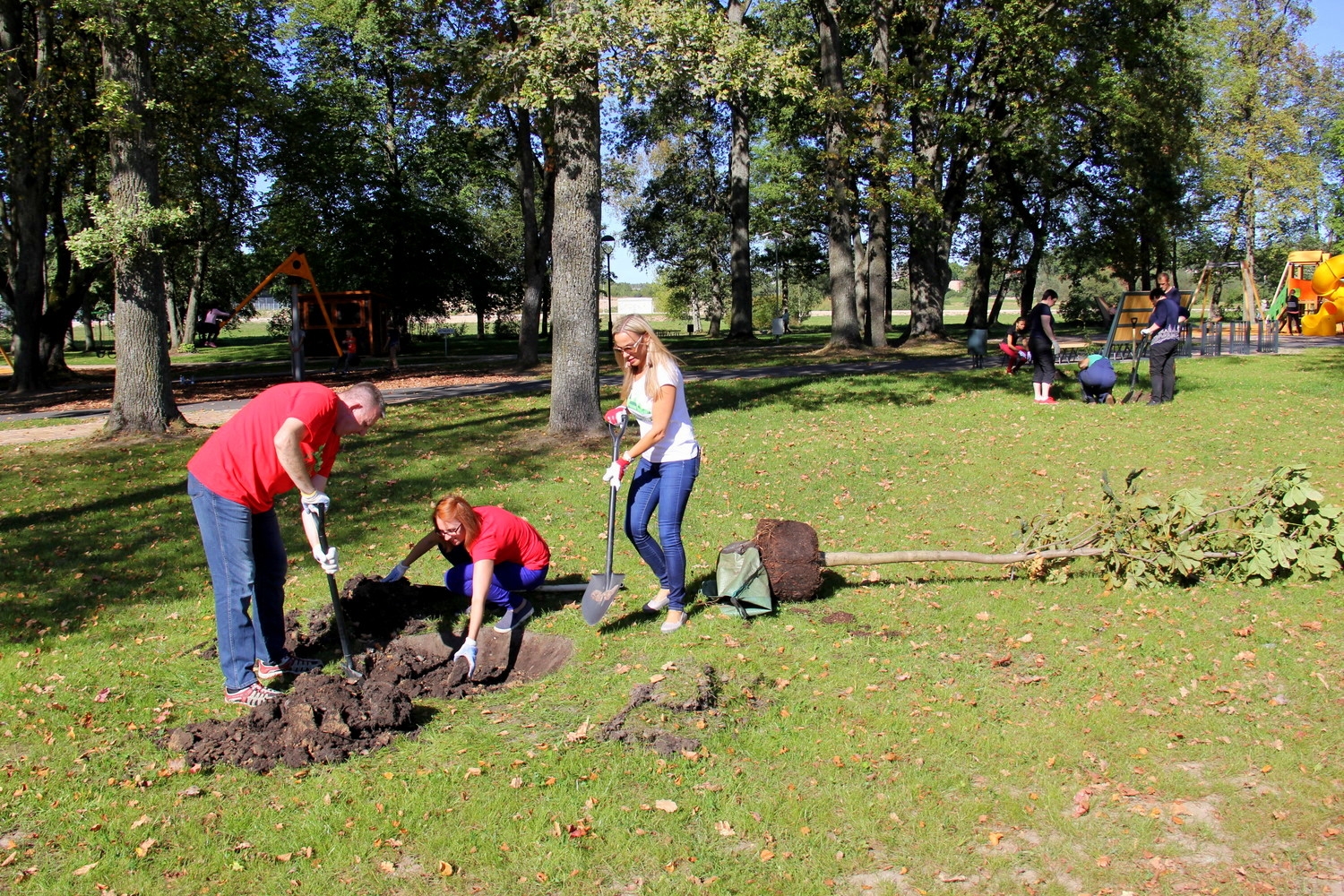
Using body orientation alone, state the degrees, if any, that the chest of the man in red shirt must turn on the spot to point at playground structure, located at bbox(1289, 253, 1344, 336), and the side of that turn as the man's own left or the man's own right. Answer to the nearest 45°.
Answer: approximately 45° to the man's own left

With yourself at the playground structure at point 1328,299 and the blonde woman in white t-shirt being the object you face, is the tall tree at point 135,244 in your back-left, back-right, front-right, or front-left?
front-right

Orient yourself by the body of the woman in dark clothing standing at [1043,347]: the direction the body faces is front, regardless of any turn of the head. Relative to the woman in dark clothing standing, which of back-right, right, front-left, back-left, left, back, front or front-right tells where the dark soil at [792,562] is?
right

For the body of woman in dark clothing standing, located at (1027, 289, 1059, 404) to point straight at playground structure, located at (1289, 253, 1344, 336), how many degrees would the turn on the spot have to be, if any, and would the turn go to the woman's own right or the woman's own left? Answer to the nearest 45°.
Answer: approximately 90° to the woman's own left

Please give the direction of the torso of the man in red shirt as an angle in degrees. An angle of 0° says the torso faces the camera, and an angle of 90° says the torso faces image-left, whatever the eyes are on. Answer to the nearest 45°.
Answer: approximately 270°

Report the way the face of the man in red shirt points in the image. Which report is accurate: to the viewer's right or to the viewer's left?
to the viewer's right

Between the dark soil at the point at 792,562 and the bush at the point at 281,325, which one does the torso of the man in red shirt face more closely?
the dark soil

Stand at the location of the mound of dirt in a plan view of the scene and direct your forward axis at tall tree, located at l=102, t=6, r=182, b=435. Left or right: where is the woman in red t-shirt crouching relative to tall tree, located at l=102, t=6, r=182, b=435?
right
